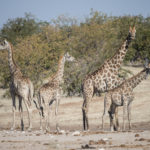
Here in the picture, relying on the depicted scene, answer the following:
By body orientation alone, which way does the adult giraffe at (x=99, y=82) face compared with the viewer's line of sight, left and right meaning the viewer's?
facing to the right of the viewer

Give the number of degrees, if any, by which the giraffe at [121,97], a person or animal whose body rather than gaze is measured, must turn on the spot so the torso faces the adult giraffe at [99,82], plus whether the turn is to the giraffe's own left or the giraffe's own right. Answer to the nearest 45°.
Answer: approximately 135° to the giraffe's own left

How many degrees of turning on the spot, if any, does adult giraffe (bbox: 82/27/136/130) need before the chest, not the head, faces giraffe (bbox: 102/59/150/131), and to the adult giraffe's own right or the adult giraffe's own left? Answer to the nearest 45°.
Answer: approximately 45° to the adult giraffe's own right

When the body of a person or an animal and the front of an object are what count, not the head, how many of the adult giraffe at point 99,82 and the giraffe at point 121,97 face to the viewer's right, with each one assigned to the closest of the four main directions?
2

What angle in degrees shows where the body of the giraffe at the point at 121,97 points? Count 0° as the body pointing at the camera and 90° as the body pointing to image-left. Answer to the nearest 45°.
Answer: approximately 270°
